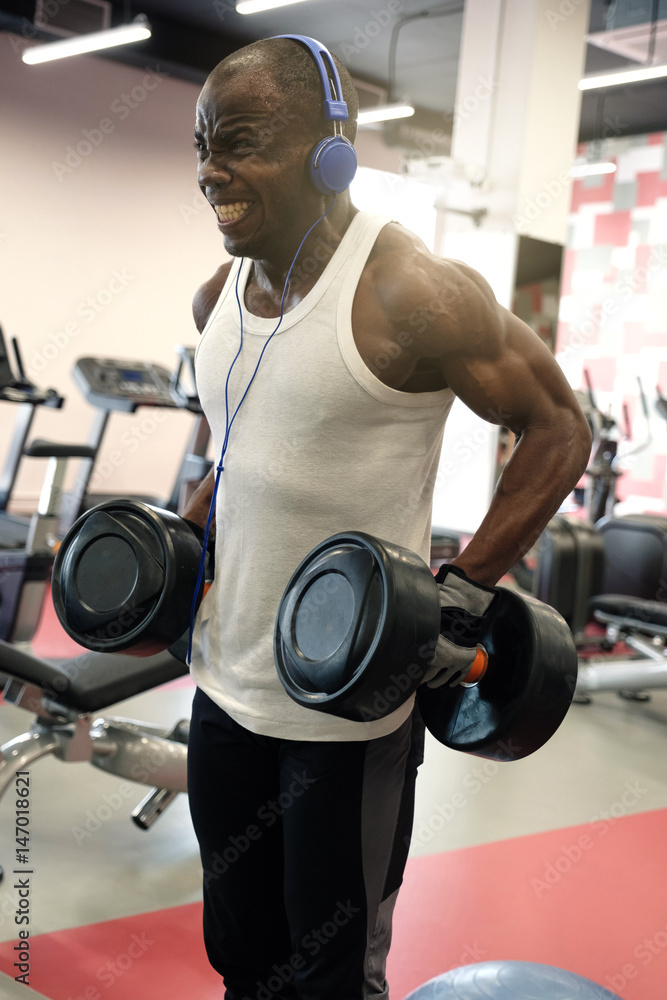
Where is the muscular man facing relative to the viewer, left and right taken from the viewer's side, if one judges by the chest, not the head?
facing the viewer and to the left of the viewer

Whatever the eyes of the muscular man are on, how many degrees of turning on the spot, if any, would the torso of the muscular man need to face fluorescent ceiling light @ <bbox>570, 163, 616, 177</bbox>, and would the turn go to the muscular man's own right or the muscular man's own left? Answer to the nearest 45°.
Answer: approximately 135° to the muscular man's own right

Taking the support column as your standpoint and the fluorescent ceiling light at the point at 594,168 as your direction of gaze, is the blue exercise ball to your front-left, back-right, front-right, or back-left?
back-right

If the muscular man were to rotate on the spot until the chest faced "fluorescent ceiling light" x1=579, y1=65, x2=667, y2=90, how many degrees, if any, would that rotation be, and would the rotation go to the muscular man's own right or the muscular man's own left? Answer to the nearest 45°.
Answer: approximately 135° to the muscular man's own right

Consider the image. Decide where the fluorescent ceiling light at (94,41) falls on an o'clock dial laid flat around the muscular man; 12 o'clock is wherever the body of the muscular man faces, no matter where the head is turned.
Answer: The fluorescent ceiling light is roughly at 4 o'clock from the muscular man.

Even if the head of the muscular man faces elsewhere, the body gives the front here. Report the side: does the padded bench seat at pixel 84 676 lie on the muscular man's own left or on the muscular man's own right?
on the muscular man's own right

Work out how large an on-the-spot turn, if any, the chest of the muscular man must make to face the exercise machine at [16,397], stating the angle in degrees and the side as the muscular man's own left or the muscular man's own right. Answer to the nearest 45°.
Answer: approximately 90° to the muscular man's own right

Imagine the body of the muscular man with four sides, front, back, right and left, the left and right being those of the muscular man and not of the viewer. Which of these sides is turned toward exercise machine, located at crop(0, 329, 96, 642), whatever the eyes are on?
right
